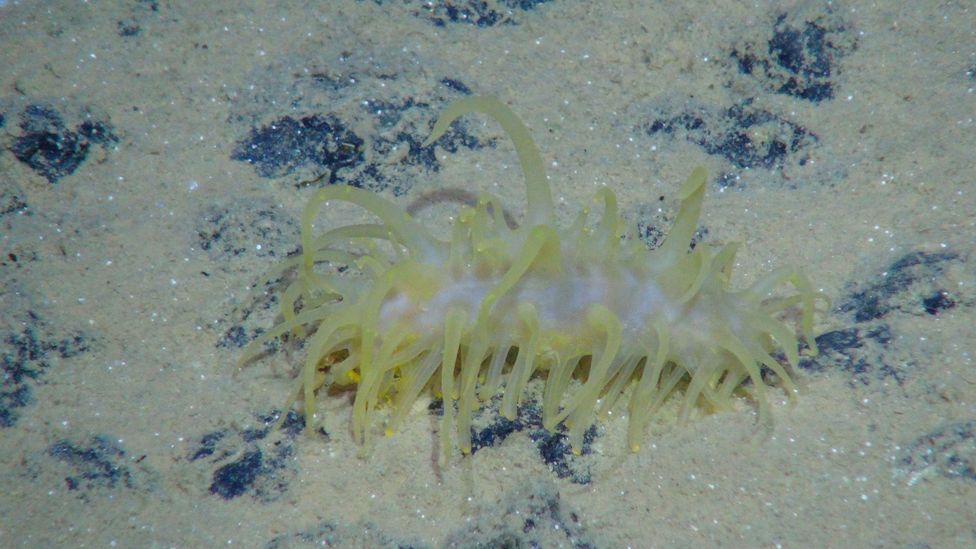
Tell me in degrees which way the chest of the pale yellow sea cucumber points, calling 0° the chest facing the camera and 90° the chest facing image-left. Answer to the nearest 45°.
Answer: approximately 90°
